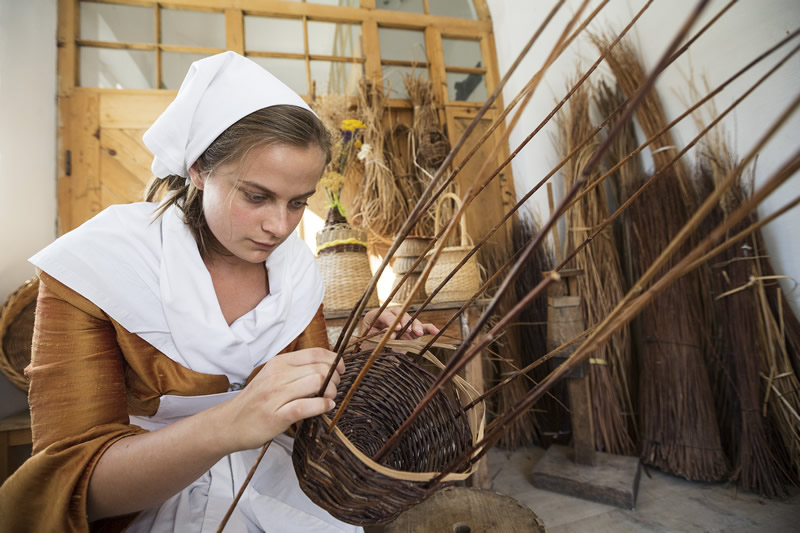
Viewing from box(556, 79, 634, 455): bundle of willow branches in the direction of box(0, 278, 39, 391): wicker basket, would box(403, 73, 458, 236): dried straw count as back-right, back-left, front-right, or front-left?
front-right

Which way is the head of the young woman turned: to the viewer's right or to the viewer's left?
to the viewer's right

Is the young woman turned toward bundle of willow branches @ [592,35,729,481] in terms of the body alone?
no

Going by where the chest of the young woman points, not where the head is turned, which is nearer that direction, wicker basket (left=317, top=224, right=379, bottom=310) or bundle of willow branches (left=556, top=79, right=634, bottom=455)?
the bundle of willow branches

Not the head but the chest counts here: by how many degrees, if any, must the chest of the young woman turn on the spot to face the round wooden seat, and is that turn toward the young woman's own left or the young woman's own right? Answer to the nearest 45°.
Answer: approximately 45° to the young woman's own left

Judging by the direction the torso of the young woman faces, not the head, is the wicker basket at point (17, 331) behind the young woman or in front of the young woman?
behind

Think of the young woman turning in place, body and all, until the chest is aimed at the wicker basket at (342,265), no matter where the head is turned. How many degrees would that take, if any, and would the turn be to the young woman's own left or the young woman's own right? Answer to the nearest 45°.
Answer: approximately 90° to the young woman's own left

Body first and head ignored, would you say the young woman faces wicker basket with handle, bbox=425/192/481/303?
no

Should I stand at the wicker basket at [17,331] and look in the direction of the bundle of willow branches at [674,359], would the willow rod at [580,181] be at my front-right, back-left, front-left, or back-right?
front-right

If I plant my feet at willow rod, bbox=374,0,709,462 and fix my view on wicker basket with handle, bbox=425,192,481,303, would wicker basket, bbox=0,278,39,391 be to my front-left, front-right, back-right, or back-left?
front-left

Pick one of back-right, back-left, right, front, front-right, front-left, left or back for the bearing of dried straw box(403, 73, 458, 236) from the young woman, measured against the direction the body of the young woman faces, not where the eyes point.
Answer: left

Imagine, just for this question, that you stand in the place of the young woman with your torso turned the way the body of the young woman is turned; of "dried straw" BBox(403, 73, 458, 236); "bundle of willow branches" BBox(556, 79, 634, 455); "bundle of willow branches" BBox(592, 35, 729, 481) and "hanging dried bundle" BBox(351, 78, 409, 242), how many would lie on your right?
0

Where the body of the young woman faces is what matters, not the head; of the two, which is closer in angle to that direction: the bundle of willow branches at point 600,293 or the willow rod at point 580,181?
the willow rod

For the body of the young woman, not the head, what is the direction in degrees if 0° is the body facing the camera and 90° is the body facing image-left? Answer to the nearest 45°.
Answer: approximately 315°

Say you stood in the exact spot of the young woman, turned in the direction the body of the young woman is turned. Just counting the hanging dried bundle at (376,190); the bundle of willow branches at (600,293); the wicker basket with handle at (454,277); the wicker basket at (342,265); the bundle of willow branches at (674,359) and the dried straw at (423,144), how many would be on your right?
0
